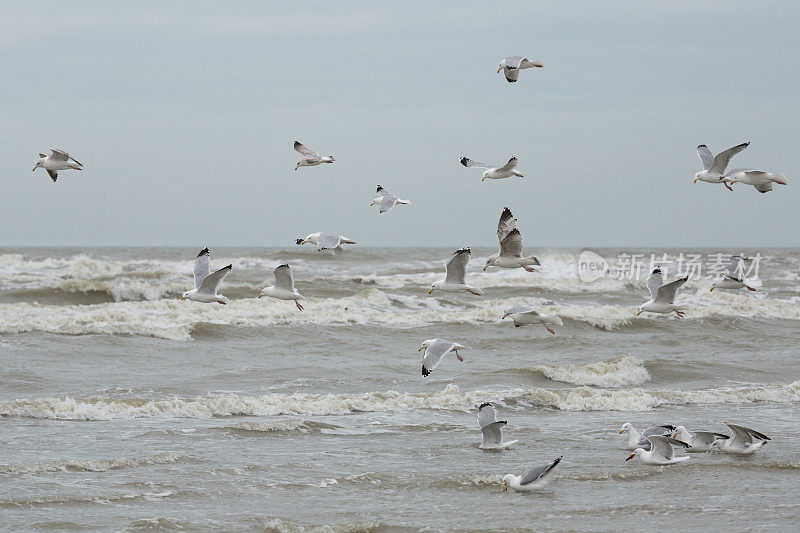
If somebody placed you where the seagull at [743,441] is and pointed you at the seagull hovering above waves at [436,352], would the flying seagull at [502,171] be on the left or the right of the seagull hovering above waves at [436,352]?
right

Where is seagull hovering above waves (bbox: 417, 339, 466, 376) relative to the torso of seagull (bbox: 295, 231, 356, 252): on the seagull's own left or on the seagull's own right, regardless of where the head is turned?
on the seagull's own left

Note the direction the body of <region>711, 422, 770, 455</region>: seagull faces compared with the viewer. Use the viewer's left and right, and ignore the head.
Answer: facing to the left of the viewer

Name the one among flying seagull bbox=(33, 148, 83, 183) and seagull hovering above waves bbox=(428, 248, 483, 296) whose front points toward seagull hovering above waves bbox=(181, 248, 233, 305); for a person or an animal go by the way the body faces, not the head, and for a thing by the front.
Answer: seagull hovering above waves bbox=(428, 248, 483, 296)

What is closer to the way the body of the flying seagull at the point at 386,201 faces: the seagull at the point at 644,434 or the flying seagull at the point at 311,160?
the flying seagull

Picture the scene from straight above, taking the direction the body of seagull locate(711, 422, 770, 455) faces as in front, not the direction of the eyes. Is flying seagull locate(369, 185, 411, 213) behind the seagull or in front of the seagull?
in front

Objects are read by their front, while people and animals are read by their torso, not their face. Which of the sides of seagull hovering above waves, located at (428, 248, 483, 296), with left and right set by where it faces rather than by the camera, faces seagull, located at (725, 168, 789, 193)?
back

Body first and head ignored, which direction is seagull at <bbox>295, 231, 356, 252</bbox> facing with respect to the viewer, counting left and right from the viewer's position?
facing to the left of the viewer
